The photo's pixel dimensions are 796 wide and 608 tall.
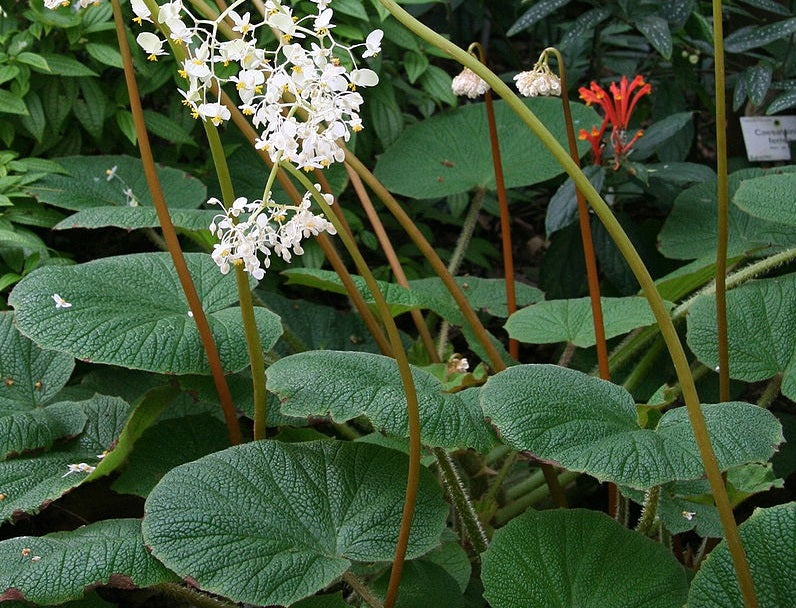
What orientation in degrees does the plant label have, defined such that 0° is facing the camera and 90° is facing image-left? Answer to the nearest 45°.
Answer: approximately 0°

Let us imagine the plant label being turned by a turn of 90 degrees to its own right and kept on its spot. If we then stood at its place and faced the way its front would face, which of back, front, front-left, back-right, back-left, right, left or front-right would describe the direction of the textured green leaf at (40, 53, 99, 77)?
front-left

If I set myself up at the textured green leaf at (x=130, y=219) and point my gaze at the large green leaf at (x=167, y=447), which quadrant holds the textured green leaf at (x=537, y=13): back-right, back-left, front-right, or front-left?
back-left

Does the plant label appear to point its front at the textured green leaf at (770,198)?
yes

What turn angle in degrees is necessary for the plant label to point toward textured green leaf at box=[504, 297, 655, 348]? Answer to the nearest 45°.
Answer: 0° — it already faces it

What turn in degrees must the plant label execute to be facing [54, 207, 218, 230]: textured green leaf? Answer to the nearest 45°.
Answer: approximately 45° to its right

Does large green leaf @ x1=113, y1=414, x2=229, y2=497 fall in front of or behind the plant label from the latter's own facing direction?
in front

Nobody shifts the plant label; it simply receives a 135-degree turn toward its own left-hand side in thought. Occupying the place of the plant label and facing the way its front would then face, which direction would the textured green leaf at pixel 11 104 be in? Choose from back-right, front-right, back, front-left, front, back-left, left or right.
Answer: back

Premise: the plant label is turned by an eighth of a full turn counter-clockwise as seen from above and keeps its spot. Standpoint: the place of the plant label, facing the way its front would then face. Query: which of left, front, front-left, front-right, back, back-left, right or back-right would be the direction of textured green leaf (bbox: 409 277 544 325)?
right

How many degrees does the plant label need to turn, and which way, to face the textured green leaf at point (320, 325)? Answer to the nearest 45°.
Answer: approximately 45° to its right

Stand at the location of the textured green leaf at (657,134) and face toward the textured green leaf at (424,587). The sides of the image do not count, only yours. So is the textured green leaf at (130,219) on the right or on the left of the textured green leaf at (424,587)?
right

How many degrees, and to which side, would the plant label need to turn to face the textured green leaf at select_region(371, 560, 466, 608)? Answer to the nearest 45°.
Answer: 0° — it already faces it
